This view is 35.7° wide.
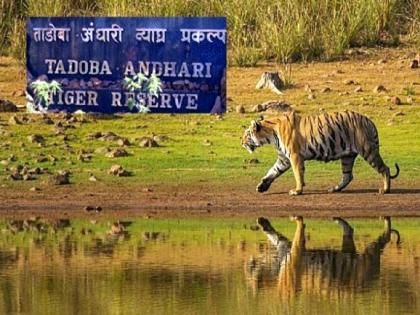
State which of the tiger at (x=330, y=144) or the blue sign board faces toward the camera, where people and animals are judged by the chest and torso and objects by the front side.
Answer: the blue sign board

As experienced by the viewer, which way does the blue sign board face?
facing the viewer

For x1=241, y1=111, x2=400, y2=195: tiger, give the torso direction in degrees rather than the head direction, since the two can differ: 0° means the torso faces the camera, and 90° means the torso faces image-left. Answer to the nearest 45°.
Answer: approximately 90°

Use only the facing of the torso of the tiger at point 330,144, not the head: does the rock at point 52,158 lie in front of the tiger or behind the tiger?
in front

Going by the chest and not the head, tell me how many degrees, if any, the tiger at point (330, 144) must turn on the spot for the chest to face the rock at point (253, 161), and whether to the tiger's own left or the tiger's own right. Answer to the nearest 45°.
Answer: approximately 45° to the tiger's own right

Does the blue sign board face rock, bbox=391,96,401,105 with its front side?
no

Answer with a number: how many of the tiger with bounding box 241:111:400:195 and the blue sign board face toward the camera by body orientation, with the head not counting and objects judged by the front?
1

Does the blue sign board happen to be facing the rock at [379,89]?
no

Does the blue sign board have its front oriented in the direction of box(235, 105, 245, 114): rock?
no

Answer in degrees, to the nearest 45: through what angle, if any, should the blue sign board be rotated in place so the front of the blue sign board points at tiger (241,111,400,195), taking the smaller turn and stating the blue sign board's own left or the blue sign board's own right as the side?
approximately 45° to the blue sign board's own left

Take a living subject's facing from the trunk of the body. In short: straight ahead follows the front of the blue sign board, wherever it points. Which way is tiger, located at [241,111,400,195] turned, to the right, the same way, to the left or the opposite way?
to the right

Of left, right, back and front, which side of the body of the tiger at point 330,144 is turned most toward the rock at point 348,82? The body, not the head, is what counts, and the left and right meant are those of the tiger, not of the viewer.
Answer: right
